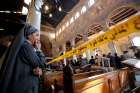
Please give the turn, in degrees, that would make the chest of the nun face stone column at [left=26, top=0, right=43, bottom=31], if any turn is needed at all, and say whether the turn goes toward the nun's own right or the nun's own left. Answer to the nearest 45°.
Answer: approximately 90° to the nun's own left

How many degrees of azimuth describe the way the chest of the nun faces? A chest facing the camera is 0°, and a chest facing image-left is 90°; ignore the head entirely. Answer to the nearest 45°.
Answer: approximately 270°

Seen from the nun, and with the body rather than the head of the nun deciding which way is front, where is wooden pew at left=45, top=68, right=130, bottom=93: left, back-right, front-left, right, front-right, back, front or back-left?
front-left

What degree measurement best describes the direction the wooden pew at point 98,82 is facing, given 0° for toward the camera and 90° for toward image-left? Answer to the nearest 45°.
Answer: approximately 135°

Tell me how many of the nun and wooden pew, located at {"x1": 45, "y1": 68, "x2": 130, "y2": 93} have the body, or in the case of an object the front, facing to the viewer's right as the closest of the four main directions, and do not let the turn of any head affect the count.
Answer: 1

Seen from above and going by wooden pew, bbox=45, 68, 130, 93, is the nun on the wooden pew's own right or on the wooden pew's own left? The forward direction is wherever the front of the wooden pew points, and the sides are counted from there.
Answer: on the wooden pew's own left

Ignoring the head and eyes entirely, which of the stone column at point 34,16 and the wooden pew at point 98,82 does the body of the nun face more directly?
the wooden pew
